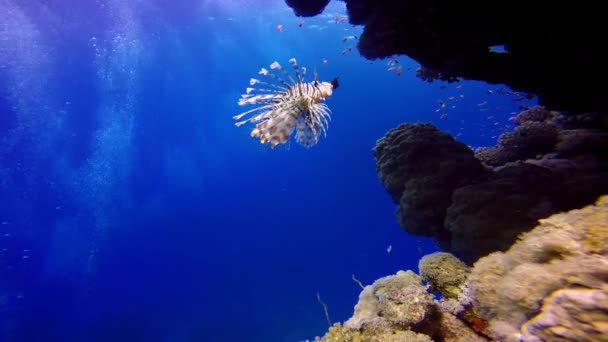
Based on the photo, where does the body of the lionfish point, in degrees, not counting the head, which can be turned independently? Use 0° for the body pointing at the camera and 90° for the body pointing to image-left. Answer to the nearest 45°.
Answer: approximately 270°

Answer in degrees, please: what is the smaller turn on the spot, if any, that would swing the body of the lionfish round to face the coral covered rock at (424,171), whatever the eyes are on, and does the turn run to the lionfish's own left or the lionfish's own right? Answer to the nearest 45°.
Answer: approximately 45° to the lionfish's own left
